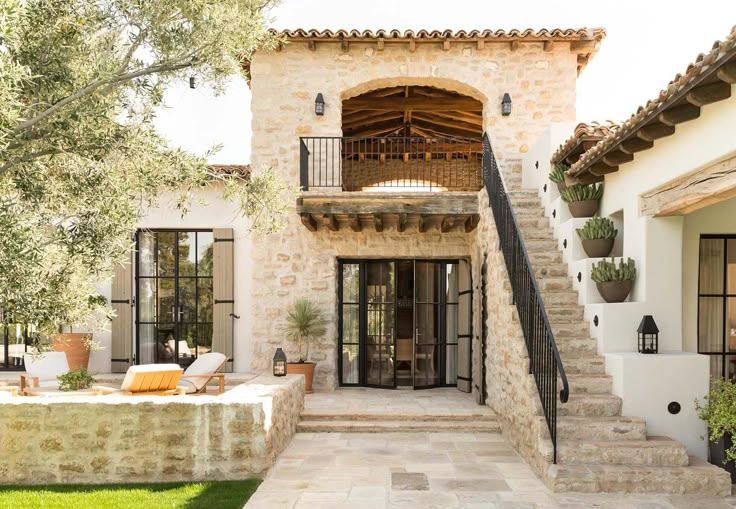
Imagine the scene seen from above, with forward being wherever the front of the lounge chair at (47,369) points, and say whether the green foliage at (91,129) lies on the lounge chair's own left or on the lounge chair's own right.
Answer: on the lounge chair's own left

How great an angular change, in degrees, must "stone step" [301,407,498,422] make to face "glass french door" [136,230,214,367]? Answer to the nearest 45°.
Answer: approximately 135° to its right

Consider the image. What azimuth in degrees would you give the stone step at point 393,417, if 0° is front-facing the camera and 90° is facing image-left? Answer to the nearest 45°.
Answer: approximately 0°

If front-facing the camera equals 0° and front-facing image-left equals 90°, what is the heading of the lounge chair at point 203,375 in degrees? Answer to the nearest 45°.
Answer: approximately 45°
